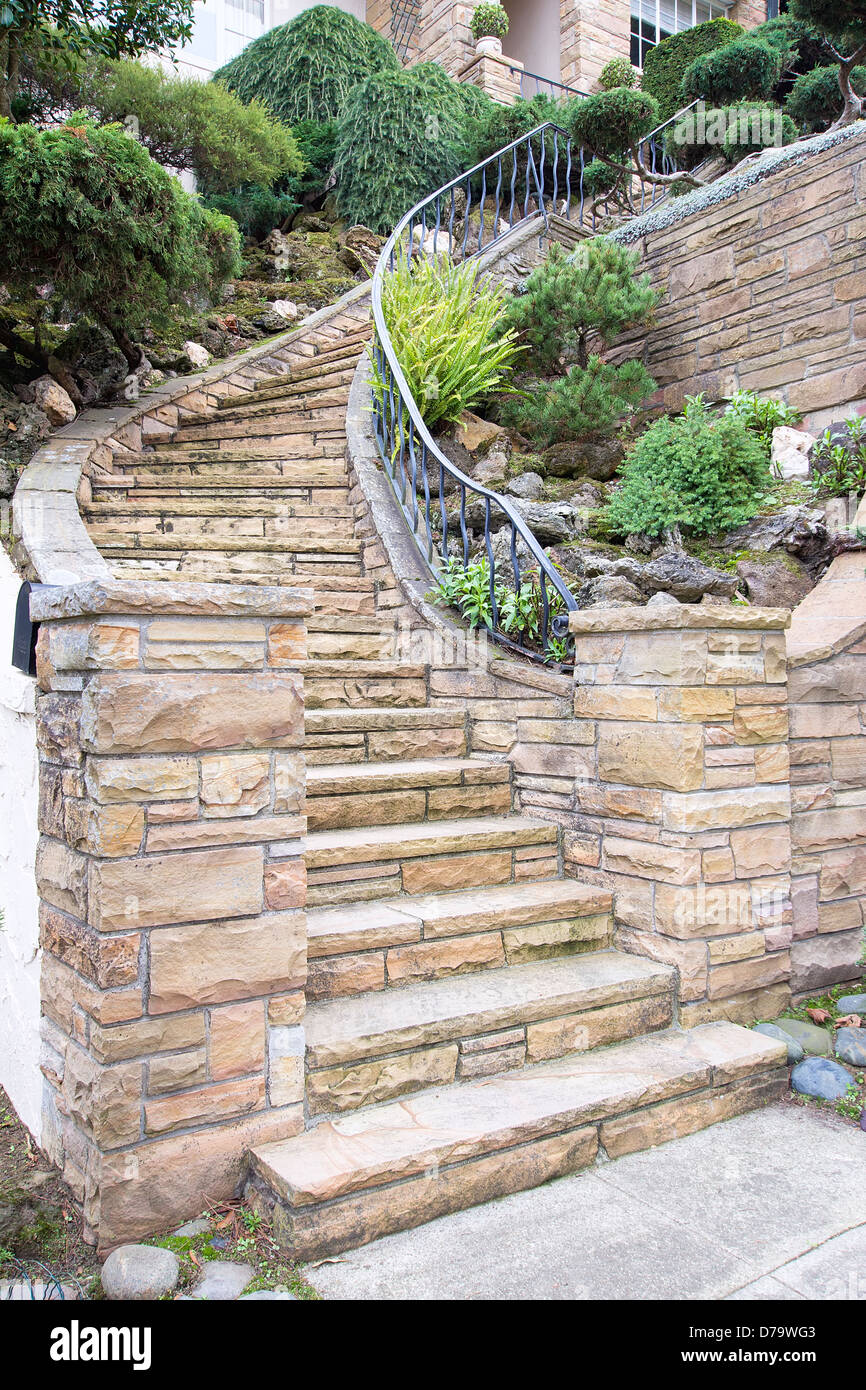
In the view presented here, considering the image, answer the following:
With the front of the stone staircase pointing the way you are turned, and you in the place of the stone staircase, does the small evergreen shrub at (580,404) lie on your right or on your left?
on your left

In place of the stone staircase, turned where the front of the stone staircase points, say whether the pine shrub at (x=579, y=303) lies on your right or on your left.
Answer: on your left

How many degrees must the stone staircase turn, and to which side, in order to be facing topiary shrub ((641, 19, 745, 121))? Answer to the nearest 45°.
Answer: approximately 135° to its left

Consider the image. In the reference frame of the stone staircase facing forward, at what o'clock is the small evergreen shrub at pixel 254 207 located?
The small evergreen shrub is roughly at 7 o'clock from the stone staircase.

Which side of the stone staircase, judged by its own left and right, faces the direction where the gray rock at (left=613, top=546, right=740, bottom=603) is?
left

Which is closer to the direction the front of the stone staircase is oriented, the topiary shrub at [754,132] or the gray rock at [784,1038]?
the gray rock

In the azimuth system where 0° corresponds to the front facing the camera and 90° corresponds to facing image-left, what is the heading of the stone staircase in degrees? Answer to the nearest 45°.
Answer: approximately 315°

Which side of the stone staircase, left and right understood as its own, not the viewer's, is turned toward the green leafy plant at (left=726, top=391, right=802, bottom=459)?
left

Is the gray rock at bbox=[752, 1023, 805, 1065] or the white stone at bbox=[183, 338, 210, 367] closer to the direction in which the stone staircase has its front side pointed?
the gray rock

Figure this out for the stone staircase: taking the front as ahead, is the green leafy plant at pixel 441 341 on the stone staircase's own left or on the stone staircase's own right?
on the stone staircase's own left

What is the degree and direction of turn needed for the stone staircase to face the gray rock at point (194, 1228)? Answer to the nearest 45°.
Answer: approximately 90° to its right
